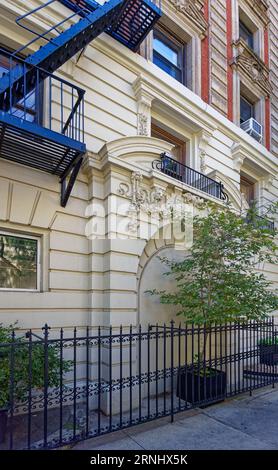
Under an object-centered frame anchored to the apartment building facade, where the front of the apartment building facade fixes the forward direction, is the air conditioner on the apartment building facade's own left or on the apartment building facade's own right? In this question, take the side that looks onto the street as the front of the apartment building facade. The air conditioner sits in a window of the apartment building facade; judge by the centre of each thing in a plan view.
on the apartment building facade's own left

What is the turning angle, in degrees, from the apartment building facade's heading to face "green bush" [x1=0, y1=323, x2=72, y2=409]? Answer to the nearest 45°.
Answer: approximately 45° to its right

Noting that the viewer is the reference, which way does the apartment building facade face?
facing the viewer and to the right of the viewer

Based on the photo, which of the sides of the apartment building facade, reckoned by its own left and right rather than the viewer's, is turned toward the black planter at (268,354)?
left
